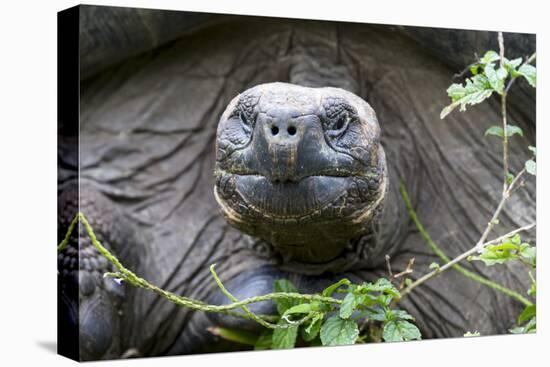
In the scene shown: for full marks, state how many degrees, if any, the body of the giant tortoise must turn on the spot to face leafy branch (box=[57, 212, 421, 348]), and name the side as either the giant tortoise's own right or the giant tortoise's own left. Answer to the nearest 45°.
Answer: approximately 45° to the giant tortoise's own left
